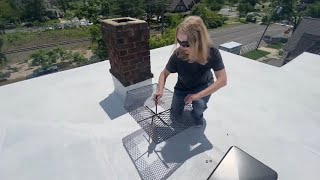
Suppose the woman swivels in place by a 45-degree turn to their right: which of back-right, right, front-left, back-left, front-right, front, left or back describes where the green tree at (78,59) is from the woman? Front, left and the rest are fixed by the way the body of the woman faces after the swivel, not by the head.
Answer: front-right

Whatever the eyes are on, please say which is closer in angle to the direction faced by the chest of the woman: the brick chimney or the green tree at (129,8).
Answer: the brick chimney

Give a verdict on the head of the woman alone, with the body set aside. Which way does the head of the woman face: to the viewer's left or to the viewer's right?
to the viewer's left

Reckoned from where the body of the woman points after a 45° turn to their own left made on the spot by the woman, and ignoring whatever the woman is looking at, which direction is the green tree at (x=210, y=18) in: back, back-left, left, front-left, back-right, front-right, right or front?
back

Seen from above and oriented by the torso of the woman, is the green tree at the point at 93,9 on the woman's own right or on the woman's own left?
on the woman's own right

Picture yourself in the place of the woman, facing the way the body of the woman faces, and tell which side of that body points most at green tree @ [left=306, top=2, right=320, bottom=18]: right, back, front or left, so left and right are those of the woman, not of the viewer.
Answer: back

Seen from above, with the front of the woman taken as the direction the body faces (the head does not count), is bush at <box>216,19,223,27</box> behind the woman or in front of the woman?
behind

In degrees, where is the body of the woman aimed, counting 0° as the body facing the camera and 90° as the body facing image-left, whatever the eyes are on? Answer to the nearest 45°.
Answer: approximately 45°

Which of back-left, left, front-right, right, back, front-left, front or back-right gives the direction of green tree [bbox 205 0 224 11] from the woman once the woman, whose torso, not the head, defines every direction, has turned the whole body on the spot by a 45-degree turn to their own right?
right

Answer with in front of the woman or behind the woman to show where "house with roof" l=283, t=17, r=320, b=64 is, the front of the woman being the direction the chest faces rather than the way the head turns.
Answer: behind

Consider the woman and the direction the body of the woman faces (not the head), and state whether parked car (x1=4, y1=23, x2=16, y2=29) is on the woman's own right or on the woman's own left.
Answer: on the woman's own right

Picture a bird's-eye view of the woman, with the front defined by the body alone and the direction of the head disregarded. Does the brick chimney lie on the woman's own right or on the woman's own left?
on the woman's own right

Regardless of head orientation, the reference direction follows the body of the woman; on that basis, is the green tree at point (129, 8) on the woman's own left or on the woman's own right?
on the woman's own right

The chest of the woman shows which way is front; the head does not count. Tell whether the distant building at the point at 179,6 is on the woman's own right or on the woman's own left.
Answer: on the woman's own right
